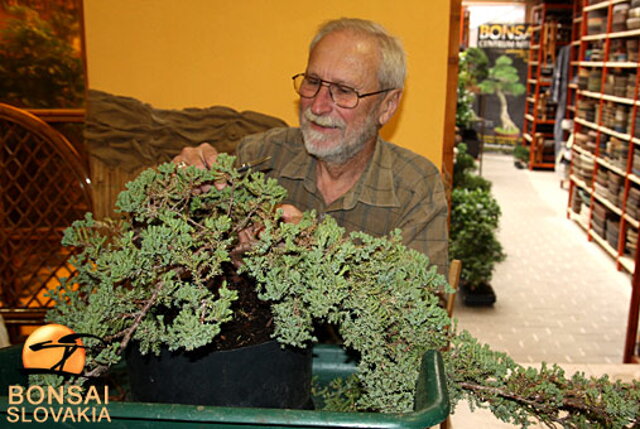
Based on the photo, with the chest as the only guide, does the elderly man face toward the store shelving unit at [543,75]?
no

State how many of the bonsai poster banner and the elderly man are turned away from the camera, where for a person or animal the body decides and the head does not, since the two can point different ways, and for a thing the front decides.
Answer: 0

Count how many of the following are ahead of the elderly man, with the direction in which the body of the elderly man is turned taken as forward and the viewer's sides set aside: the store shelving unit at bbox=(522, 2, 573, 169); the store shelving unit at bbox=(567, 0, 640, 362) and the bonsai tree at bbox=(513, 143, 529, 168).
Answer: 0

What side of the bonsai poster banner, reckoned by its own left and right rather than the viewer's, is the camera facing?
front

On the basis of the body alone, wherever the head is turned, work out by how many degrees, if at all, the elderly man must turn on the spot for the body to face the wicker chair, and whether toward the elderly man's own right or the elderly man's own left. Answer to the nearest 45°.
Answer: approximately 90° to the elderly man's own right

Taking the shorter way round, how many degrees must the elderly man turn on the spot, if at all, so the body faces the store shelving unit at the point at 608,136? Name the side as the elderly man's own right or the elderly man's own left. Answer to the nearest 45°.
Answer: approximately 180°

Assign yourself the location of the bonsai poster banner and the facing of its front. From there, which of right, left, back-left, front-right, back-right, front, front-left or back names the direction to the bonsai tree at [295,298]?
front

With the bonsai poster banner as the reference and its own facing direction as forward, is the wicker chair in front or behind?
in front

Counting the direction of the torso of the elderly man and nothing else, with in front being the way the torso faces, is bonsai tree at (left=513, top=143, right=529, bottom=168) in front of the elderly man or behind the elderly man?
behind

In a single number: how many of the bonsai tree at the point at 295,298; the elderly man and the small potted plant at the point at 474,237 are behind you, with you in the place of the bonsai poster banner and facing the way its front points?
0

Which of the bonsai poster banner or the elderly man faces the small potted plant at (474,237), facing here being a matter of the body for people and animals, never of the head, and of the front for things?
the bonsai poster banner

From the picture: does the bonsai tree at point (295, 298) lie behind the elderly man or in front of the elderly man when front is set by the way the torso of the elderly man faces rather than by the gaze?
in front

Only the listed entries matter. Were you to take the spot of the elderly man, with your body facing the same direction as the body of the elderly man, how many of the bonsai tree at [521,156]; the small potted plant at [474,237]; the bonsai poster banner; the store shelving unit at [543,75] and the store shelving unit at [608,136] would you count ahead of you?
0

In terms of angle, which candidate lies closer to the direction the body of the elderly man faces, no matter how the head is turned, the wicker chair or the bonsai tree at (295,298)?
the bonsai tree

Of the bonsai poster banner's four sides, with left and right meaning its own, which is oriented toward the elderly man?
front
